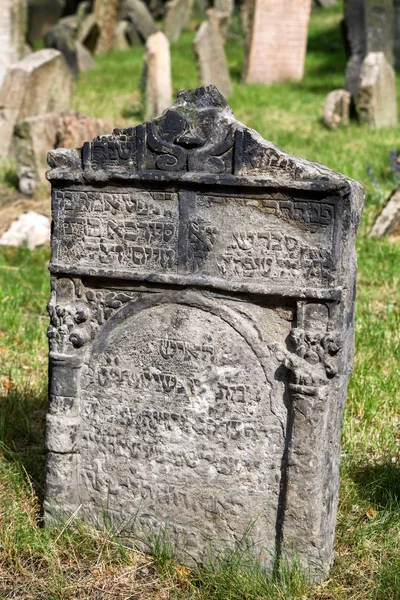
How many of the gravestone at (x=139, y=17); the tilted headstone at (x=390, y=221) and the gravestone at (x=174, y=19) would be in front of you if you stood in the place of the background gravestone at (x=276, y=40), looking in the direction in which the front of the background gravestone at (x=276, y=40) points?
1

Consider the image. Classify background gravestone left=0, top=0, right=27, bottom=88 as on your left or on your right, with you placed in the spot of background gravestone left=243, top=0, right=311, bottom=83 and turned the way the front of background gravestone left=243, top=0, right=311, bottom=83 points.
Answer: on your right

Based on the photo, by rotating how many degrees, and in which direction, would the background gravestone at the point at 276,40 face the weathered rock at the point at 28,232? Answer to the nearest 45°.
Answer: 0° — it already faces it

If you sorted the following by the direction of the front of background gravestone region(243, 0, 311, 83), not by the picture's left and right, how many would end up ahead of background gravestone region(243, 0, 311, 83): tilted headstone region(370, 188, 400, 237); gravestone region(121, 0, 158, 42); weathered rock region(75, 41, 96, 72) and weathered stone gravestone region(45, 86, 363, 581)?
2

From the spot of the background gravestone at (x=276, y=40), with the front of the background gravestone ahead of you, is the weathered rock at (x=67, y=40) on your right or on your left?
on your right

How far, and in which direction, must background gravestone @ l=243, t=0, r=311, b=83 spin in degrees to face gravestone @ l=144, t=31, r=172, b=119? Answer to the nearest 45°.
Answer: approximately 45° to its right

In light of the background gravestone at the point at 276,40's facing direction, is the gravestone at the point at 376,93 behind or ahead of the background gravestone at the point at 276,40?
ahead

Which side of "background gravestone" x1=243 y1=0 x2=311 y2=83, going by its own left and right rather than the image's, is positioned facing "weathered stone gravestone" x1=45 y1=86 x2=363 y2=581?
front

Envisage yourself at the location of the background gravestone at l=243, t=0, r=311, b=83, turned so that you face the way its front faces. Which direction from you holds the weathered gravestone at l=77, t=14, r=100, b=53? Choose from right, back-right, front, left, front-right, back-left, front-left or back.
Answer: back-right

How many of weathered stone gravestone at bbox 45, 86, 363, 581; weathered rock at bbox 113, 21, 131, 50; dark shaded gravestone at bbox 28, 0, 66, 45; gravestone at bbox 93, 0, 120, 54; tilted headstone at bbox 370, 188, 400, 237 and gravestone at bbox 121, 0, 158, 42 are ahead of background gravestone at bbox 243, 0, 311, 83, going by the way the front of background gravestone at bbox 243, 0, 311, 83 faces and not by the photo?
2

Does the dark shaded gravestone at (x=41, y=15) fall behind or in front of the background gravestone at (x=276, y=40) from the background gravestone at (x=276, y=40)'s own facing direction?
behind

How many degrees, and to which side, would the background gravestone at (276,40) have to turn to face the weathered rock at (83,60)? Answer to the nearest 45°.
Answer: approximately 135° to its right

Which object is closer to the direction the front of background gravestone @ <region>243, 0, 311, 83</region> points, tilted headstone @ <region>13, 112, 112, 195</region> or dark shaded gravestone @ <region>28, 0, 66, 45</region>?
the tilted headstone

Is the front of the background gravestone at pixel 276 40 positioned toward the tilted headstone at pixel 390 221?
yes

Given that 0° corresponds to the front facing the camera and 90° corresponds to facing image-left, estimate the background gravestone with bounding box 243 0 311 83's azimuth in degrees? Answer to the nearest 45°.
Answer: approximately 0°
